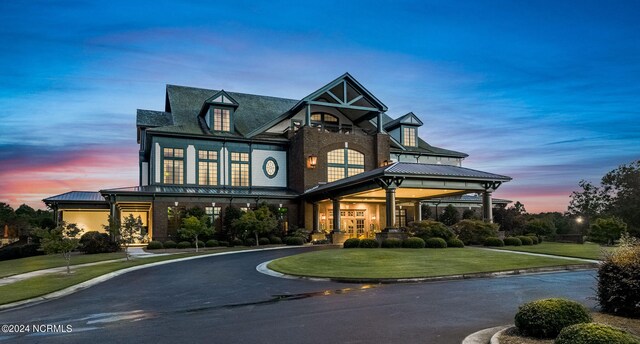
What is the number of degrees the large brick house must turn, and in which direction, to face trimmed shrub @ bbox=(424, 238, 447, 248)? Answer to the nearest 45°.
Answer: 0° — it already faces it

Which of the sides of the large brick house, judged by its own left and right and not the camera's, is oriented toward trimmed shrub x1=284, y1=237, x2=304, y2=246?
front

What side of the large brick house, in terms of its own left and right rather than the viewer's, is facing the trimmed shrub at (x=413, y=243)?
front

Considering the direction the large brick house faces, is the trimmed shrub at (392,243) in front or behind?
in front

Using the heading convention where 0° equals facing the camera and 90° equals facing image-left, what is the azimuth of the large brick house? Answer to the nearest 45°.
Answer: approximately 315°

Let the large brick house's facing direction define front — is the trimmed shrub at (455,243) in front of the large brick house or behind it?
in front
